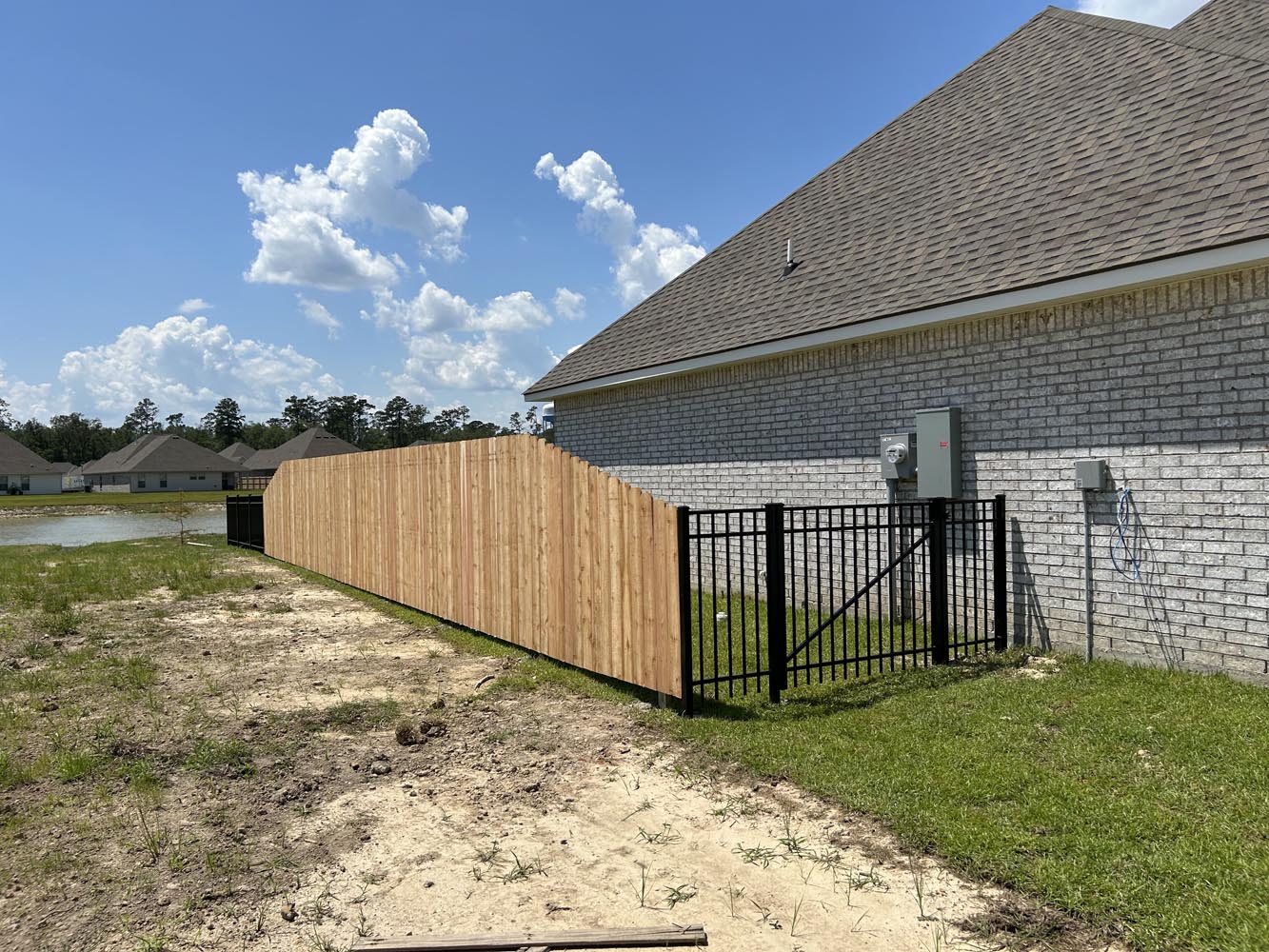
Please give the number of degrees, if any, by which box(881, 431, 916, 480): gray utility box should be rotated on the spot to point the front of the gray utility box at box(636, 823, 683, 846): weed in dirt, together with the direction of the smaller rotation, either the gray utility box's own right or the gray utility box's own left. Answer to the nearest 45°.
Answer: approximately 45° to the gray utility box's own left

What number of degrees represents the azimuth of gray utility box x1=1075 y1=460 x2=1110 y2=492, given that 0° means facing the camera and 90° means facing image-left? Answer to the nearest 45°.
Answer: approximately 45°

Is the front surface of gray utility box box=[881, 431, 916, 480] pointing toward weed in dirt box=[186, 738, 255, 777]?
yes

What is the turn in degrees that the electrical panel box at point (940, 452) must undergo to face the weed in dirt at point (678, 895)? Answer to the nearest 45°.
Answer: approximately 45° to its left

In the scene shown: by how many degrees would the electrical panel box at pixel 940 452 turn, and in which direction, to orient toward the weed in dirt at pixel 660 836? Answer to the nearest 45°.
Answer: approximately 45° to its left

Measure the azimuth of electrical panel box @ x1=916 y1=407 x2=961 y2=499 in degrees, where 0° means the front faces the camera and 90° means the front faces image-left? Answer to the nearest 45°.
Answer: approximately 45°
